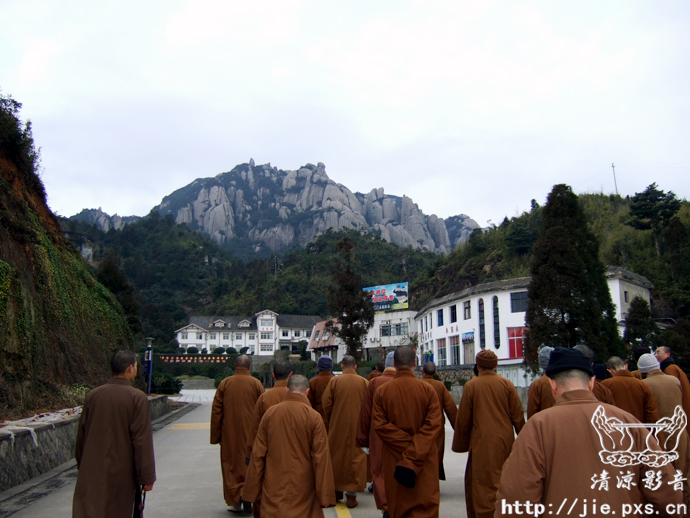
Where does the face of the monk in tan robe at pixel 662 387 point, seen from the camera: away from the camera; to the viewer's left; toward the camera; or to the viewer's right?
away from the camera

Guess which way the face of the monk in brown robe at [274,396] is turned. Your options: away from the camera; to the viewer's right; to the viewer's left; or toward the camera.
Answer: away from the camera

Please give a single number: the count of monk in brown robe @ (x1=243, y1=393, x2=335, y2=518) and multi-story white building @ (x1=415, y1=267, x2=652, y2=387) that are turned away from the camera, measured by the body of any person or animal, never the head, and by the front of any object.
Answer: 1

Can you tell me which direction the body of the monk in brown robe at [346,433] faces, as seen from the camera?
away from the camera

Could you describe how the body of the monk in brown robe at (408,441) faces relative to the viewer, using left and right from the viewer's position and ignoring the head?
facing away from the viewer

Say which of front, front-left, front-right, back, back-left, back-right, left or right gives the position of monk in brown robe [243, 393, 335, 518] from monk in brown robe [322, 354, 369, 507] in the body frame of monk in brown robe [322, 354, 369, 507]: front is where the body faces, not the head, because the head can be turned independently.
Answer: back

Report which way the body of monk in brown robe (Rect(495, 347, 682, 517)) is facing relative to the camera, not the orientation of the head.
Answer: away from the camera

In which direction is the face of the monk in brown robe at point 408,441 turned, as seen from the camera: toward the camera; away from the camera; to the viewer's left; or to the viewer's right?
away from the camera

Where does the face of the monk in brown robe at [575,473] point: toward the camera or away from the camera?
away from the camera

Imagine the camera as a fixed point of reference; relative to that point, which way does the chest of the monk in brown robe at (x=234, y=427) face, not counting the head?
away from the camera
